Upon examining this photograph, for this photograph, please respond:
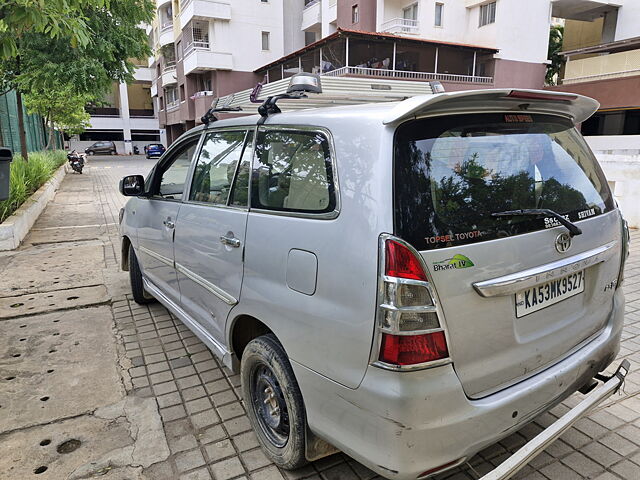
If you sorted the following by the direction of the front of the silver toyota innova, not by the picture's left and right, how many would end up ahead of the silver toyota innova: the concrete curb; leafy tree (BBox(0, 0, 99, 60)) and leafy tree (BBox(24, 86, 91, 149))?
3

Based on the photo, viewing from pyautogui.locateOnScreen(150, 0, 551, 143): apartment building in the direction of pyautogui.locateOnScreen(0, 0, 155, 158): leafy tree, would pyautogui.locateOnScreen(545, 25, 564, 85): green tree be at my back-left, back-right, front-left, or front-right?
back-left

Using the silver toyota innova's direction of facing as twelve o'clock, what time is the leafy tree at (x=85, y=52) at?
The leafy tree is roughly at 12 o'clock from the silver toyota innova.

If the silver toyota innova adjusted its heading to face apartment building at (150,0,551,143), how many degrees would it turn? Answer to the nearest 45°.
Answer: approximately 45° to its right

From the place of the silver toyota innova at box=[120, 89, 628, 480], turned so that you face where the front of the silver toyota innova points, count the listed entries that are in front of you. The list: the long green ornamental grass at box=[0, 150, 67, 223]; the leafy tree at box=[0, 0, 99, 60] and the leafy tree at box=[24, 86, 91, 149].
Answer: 3

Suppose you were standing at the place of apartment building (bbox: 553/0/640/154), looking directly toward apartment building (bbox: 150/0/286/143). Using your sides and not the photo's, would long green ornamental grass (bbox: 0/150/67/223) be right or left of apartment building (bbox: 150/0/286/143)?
left

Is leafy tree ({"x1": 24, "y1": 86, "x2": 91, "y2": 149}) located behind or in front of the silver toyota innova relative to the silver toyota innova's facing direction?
in front

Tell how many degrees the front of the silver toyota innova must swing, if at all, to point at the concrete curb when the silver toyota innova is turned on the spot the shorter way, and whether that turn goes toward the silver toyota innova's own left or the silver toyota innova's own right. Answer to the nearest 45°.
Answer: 0° — it already faces it

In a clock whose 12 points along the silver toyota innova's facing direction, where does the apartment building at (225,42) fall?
The apartment building is roughly at 1 o'clock from the silver toyota innova.

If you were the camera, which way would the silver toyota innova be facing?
facing away from the viewer and to the left of the viewer

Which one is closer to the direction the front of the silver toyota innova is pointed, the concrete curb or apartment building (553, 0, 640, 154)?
the concrete curb

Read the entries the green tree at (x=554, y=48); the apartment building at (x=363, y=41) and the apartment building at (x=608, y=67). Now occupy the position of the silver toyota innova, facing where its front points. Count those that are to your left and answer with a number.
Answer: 0

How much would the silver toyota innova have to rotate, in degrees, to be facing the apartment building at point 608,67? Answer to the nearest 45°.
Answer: approximately 90° to its right
